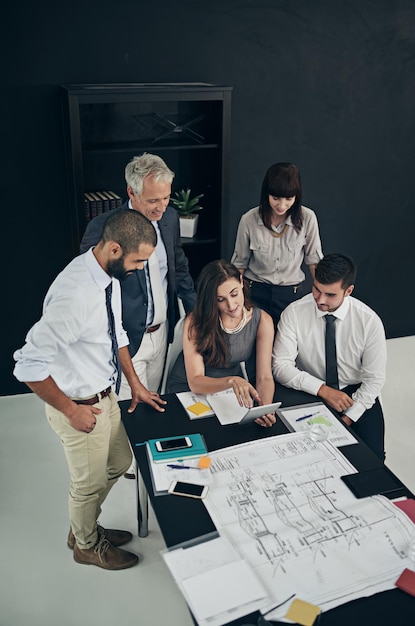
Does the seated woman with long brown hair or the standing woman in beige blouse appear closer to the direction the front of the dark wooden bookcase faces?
the seated woman with long brown hair

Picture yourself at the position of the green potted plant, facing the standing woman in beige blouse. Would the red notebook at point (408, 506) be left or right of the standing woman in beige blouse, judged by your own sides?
right

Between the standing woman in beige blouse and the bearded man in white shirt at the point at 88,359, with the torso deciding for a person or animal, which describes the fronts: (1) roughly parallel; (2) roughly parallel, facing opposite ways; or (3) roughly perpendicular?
roughly perpendicular

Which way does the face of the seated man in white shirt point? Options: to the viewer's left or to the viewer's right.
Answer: to the viewer's left

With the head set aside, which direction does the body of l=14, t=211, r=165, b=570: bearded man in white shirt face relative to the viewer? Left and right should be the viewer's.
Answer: facing to the right of the viewer

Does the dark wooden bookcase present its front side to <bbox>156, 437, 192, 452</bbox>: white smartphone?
yes

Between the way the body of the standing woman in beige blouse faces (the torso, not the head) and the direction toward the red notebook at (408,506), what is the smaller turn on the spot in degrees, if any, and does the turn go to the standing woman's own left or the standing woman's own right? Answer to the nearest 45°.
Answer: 0° — they already face it

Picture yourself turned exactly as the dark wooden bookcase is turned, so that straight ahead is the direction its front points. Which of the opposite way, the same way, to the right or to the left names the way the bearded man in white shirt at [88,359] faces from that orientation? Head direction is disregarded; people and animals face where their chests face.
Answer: to the left

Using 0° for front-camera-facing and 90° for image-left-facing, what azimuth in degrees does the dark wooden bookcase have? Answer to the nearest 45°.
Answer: approximately 0°
